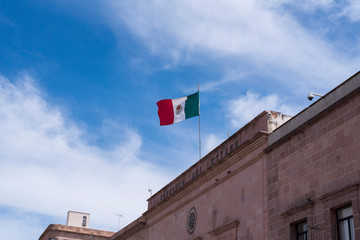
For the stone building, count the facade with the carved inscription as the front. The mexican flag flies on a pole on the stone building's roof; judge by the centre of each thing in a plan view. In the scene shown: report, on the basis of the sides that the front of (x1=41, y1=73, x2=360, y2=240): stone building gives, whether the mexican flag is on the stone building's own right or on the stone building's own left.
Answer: on the stone building's own right

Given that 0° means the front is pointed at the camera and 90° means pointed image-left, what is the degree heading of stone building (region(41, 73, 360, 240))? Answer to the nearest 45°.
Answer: approximately 45°
